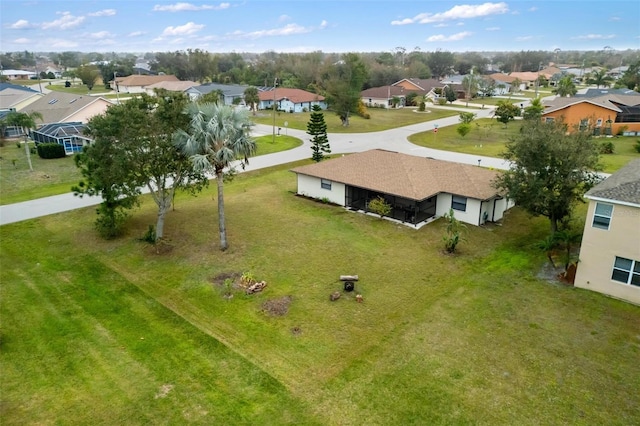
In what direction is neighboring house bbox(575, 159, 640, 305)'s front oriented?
away from the camera

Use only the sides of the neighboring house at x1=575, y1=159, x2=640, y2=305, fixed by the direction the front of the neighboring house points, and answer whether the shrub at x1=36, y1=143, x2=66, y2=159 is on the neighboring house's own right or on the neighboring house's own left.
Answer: on the neighboring house's own left

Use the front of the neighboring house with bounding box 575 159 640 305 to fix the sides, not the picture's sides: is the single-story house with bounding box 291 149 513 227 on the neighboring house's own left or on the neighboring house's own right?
on the neighboring house's own left

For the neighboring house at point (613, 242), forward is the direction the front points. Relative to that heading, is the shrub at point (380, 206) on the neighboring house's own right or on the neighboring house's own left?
on the neighboring house's own left
